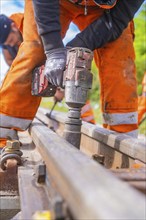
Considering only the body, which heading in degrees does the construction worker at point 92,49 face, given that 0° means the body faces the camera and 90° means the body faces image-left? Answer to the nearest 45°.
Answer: approximately 0°

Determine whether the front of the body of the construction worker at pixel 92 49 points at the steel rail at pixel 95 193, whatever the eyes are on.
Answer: yes

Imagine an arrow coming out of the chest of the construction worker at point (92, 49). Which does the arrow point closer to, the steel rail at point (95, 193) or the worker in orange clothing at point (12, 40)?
the steel rail
